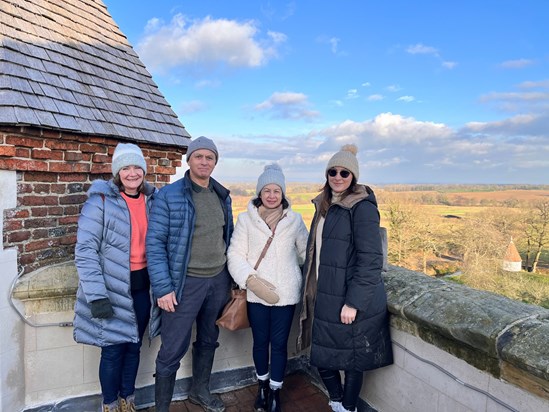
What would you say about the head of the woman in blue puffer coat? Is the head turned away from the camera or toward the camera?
toward the camera

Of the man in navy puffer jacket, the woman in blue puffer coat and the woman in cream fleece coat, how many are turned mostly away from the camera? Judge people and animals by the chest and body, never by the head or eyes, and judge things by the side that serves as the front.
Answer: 0

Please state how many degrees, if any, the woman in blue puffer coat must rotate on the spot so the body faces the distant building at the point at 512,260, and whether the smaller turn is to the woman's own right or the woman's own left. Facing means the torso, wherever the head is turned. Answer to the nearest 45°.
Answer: approximately 90° to the woman's own left

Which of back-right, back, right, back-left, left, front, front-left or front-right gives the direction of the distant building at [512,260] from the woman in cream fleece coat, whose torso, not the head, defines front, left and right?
back-left

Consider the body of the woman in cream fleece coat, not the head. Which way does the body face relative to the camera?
toward the camera

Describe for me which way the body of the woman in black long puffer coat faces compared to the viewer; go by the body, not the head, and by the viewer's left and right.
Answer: facing the viewer and to the left of the viewer

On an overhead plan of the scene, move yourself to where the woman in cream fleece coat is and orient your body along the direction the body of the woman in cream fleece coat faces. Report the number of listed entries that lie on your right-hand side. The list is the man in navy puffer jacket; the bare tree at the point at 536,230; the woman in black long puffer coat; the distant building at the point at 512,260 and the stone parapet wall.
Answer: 1

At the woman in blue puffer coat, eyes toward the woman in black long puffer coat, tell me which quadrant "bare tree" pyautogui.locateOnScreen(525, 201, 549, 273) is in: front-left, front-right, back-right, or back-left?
front-left

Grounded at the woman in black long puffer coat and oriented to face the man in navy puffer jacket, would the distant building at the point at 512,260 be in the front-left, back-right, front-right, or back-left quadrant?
back-right

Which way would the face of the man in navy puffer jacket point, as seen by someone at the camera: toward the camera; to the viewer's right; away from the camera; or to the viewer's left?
toward the camera

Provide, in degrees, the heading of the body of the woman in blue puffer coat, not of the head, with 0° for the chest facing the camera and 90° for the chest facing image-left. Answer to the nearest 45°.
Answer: approximately 315°

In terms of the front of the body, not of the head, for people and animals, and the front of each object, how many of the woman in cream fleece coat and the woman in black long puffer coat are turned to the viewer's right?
0

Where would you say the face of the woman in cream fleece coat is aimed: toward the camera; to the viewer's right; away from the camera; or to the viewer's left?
toward the camera

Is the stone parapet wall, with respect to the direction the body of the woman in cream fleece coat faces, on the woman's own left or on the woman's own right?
on the woman's own left

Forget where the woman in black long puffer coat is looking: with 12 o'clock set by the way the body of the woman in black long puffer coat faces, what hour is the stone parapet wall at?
The stone parapet wall is roughly at 8 o'clock from the woman in black long puffer coat.

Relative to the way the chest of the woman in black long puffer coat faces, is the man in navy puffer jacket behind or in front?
in front
